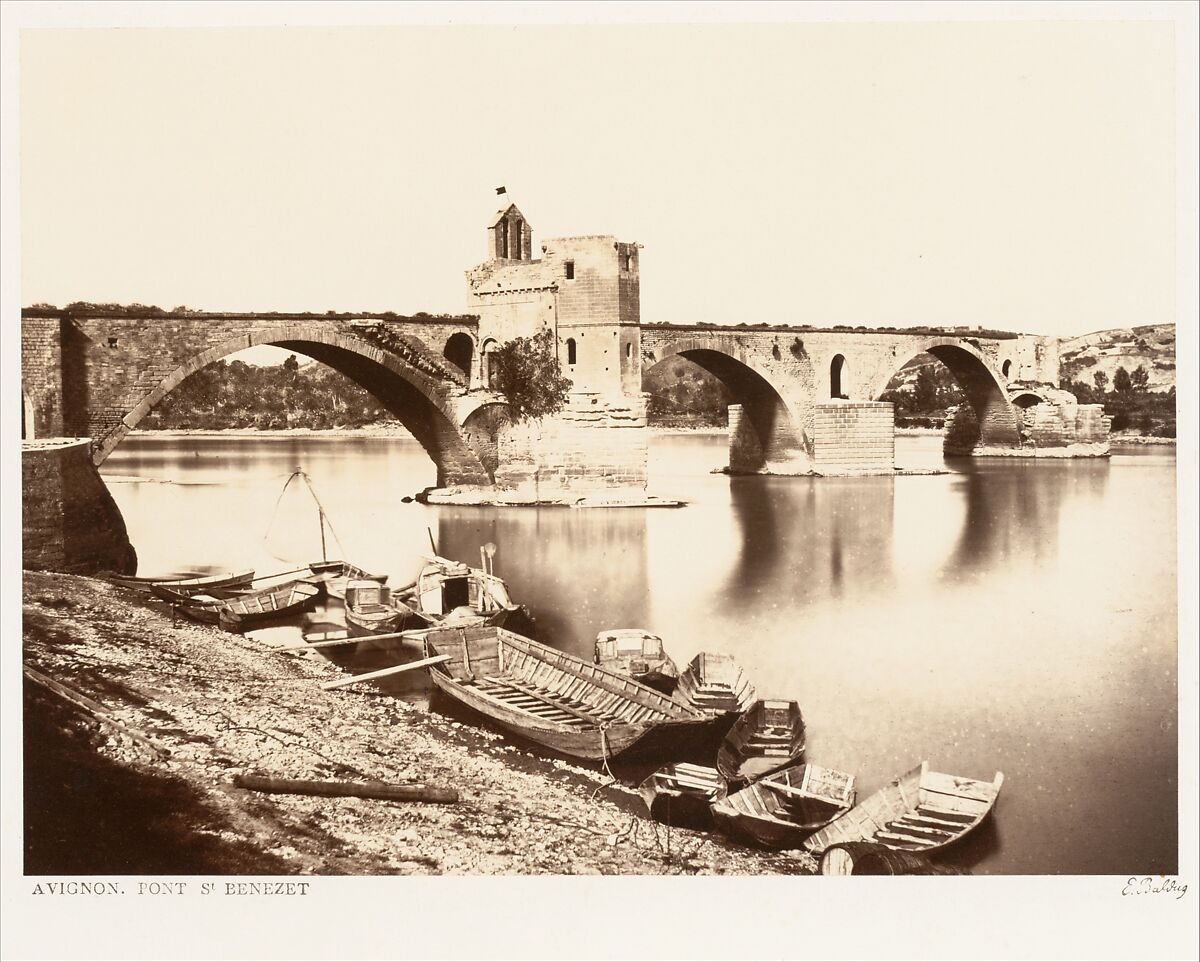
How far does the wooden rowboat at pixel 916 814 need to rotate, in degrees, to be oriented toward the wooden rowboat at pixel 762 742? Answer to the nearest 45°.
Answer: approximately 90° to its right

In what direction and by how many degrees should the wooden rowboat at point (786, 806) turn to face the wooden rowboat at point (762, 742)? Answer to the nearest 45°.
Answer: approximately 135° to its right

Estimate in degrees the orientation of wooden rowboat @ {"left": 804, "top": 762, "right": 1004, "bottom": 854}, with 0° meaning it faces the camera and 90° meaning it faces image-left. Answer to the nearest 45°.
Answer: approximately 45°

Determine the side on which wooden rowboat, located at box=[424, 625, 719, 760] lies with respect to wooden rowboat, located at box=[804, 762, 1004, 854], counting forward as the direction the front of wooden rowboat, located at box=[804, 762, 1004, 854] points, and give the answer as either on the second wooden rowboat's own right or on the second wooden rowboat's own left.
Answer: on the second wooden rowboat's own right

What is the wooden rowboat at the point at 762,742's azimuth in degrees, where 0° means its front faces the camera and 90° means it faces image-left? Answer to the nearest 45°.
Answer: approximately 45°

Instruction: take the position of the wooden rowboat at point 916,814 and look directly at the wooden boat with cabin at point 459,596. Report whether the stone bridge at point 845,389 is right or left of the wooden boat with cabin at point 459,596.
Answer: right

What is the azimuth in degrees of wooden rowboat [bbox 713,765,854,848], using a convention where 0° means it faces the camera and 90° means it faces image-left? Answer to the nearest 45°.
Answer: approximately 45°

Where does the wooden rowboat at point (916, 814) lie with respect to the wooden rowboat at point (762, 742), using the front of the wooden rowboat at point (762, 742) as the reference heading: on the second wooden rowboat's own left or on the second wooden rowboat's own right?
on the second wooden rowboat's own left

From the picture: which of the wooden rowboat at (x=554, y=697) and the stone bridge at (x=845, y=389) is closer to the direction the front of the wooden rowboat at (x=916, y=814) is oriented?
the wooden rowboat

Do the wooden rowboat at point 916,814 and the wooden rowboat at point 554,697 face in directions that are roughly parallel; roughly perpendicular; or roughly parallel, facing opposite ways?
roughly perpendicular

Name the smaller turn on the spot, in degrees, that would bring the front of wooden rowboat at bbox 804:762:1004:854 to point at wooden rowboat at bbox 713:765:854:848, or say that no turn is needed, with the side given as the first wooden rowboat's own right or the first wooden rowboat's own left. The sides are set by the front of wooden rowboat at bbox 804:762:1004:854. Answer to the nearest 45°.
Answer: approximately 45° to the first wooden rowboat's own right
